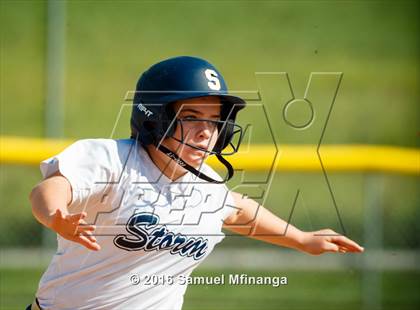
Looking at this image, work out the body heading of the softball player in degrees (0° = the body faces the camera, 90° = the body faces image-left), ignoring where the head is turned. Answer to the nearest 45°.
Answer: approximately 315°

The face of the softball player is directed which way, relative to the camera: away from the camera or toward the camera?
toward the camera
